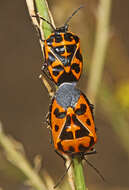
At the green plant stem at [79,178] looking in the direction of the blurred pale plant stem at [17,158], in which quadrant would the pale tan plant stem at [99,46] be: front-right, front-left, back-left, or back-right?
front-right

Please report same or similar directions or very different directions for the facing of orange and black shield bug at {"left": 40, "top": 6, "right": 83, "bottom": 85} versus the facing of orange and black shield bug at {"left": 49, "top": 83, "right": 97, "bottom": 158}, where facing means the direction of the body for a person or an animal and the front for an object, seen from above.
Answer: very different directions

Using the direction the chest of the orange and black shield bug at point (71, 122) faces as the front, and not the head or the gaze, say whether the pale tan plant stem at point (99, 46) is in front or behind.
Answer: behind

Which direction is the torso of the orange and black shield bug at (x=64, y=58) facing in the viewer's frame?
away from the camera

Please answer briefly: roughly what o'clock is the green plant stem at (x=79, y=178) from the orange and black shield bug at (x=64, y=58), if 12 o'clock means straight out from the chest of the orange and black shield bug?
The green plant stem is roughly at 6 o'clock from the orange and black shield bug.
